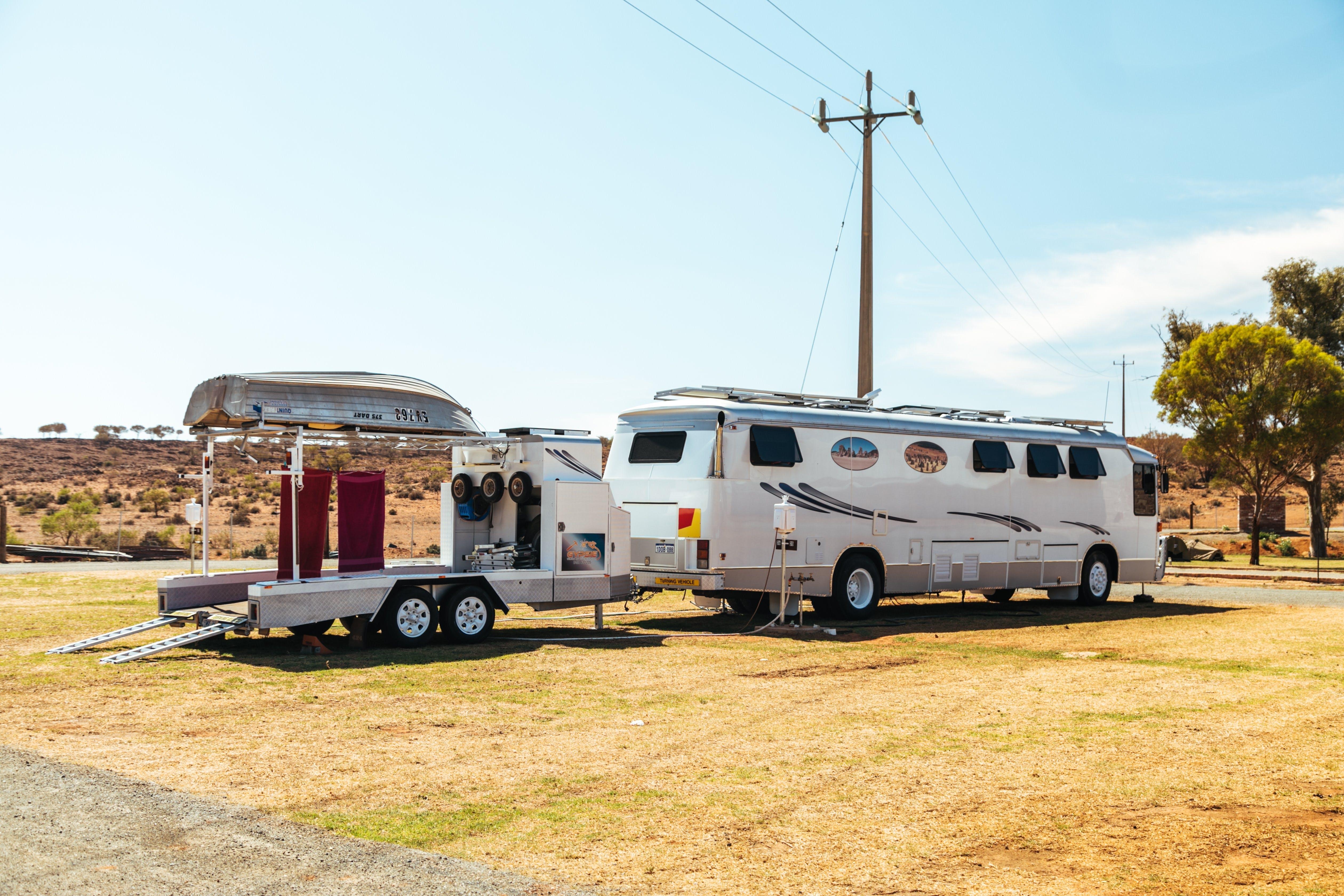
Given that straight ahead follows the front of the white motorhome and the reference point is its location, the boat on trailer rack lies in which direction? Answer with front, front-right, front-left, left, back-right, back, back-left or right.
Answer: back

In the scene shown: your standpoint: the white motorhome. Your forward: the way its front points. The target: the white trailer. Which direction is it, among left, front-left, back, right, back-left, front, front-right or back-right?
back

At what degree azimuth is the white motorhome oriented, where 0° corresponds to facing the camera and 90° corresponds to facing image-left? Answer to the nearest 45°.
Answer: approximately 225°

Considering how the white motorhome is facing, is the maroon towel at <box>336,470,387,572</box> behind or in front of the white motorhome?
behind

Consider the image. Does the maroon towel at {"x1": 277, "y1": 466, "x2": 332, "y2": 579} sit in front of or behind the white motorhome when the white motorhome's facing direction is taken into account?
behind

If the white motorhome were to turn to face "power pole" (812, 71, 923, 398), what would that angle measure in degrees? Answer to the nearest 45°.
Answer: approximately 45° to its left

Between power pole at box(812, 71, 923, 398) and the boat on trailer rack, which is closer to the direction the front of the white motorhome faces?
the power pole
